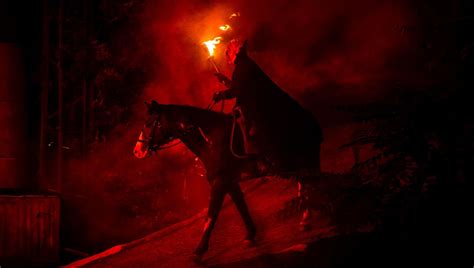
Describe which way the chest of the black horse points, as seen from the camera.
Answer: to the viewer's left

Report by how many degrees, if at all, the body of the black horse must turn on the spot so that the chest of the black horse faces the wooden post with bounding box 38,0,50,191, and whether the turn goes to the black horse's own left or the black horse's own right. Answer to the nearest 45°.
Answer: approximately 45° to the black horse's own right
